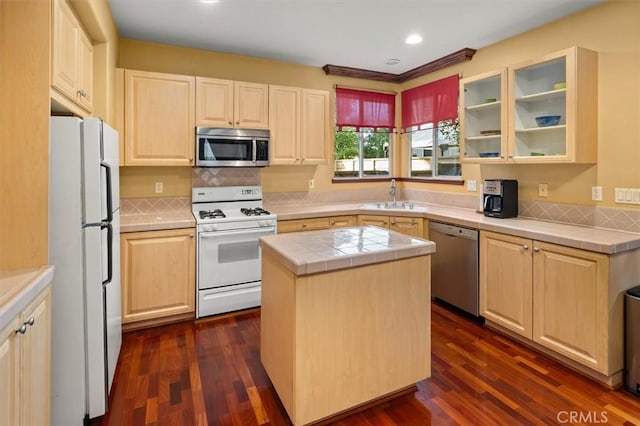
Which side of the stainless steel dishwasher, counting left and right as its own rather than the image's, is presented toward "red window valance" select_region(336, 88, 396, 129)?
right

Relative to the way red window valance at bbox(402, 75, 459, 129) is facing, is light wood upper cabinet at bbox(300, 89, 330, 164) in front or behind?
in front

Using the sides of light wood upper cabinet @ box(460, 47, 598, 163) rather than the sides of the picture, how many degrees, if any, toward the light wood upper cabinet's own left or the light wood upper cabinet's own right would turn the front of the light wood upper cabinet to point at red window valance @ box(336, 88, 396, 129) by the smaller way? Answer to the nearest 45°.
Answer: approximately 90° to the light wood upper cabinet's own right

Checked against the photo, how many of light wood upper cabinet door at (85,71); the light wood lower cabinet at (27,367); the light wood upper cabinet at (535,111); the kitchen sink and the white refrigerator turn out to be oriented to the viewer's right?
3

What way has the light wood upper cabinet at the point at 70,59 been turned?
to the viewer's right

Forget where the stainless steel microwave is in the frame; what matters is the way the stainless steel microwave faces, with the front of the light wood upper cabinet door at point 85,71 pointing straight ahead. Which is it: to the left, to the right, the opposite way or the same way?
to the right

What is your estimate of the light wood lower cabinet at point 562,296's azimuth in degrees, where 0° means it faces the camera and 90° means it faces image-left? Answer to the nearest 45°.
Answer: approximately 45°

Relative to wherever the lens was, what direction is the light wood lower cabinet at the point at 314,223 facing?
facing the viewer and to the right of the viewer

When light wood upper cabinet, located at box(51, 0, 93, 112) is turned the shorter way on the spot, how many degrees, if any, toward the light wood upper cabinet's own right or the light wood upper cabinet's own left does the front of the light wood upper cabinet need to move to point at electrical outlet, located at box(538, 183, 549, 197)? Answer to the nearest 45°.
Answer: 0° — it already faces it

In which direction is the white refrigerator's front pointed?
to the viewer's right

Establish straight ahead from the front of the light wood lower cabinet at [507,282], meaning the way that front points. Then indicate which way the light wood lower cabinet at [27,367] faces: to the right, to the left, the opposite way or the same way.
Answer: the opposite way

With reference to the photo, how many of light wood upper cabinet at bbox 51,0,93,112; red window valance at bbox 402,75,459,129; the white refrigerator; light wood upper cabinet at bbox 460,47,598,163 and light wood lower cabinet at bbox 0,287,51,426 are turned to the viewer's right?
3

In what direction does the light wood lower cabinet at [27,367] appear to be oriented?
to the viewer's right
